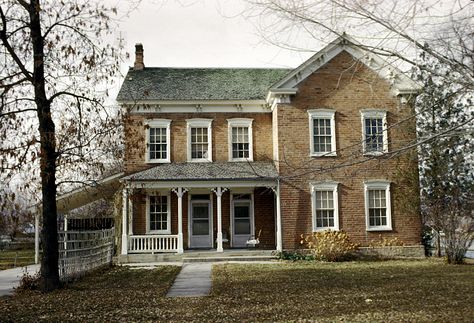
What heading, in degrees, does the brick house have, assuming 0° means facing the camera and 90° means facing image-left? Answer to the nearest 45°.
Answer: approximately 0°

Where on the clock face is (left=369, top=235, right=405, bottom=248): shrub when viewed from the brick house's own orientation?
The shrub is roughly at 9 o'clock from the brick house.

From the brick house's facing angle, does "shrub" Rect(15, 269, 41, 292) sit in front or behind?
in front

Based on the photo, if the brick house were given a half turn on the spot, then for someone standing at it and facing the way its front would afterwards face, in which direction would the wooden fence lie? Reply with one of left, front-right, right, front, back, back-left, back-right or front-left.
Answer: back-left
